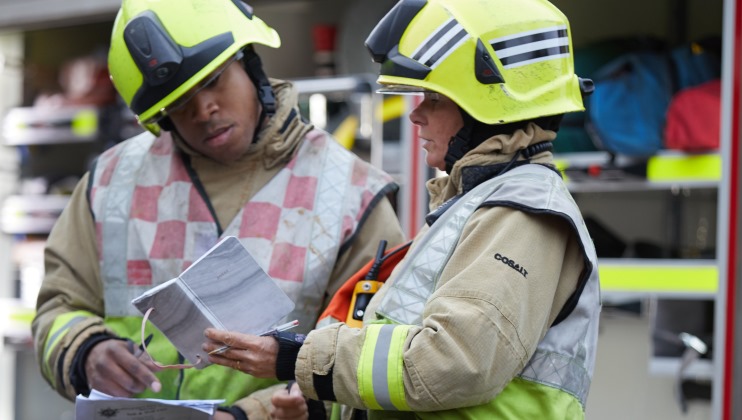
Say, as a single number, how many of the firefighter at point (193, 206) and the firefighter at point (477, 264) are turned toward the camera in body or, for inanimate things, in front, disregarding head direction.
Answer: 1

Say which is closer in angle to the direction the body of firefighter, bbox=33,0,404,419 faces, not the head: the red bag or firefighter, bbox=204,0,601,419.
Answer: the firefighter

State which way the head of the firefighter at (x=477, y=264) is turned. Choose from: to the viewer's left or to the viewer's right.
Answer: to the viewer's left

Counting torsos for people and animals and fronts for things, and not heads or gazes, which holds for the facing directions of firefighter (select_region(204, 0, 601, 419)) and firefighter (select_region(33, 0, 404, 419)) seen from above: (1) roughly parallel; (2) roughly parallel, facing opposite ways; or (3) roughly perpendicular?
roughly perpendicular

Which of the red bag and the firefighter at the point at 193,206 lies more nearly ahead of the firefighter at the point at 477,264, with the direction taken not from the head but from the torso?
the firefighter

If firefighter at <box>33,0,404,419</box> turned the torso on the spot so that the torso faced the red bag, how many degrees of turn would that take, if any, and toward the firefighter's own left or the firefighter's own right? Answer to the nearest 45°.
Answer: approximately 135° to the firefighter's own left

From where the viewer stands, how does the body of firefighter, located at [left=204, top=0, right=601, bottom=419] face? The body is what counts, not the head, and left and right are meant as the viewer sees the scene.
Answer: facing to the left of the viewer

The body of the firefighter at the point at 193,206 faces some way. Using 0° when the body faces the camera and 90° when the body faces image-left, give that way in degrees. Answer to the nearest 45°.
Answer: approximately 0°

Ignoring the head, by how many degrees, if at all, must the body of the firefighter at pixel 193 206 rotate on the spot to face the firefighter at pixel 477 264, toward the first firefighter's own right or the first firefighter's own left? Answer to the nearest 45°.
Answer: approximately 45° to the first firefighter's own left
